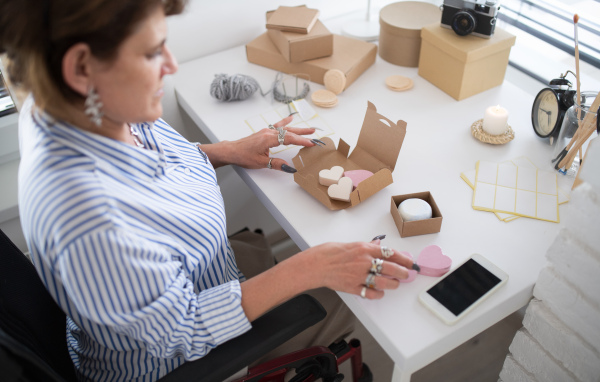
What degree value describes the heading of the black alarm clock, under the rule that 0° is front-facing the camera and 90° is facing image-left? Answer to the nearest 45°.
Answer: approximately 45°

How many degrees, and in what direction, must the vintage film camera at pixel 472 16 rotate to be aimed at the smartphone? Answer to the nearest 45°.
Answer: approximately 45° to its left

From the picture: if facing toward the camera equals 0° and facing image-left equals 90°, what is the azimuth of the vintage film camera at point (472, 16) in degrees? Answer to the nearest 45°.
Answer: approximately 45°

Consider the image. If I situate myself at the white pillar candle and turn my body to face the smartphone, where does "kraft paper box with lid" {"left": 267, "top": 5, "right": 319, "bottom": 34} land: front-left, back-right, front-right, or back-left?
back-right

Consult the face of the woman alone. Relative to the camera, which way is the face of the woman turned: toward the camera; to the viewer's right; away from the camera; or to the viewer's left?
to the viewer's right
